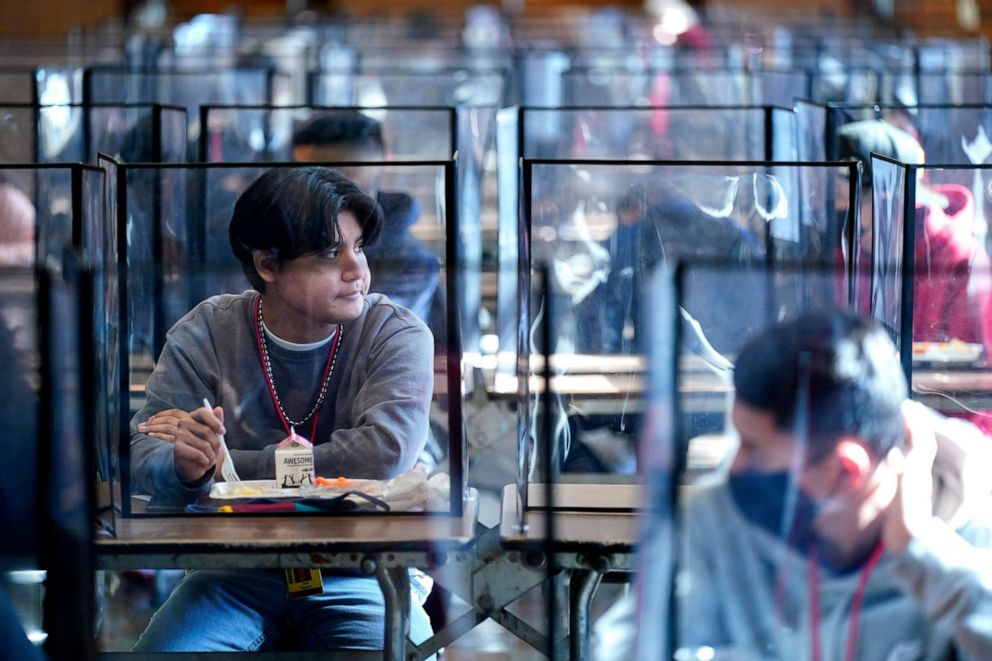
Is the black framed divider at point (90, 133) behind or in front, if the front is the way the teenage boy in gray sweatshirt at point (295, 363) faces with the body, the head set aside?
behind

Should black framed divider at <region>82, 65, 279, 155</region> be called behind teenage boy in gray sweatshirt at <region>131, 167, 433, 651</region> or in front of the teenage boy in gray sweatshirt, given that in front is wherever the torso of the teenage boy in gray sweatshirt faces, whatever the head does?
behind

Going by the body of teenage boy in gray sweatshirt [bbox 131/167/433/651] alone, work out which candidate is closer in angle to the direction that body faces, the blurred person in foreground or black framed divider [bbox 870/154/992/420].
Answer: the blurred person in foreground

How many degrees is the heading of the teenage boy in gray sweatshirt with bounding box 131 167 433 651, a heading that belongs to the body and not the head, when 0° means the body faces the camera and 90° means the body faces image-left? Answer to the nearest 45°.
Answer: approximately 0°

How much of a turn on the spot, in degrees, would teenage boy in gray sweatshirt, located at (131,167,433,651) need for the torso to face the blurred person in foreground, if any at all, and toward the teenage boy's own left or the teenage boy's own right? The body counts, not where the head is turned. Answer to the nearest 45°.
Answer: approximately 45° to the teenage boy's own left

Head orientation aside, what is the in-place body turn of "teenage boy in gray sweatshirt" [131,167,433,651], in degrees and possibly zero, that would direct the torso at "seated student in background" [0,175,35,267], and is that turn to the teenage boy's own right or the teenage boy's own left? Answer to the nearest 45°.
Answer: approximately 135° to the teenage boy's own right

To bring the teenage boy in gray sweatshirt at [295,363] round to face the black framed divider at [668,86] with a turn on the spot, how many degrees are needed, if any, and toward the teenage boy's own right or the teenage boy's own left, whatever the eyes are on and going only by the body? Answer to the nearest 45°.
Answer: approximately 135° to the teenage boy's own left

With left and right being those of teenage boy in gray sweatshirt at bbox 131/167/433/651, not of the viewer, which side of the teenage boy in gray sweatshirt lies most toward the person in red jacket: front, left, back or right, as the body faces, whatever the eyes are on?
left

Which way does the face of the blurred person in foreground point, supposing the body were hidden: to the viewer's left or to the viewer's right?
to the viewer's left

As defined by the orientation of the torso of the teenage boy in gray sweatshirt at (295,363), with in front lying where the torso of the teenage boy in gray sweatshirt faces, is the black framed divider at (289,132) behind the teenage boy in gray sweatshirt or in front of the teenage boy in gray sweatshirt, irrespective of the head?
behind
